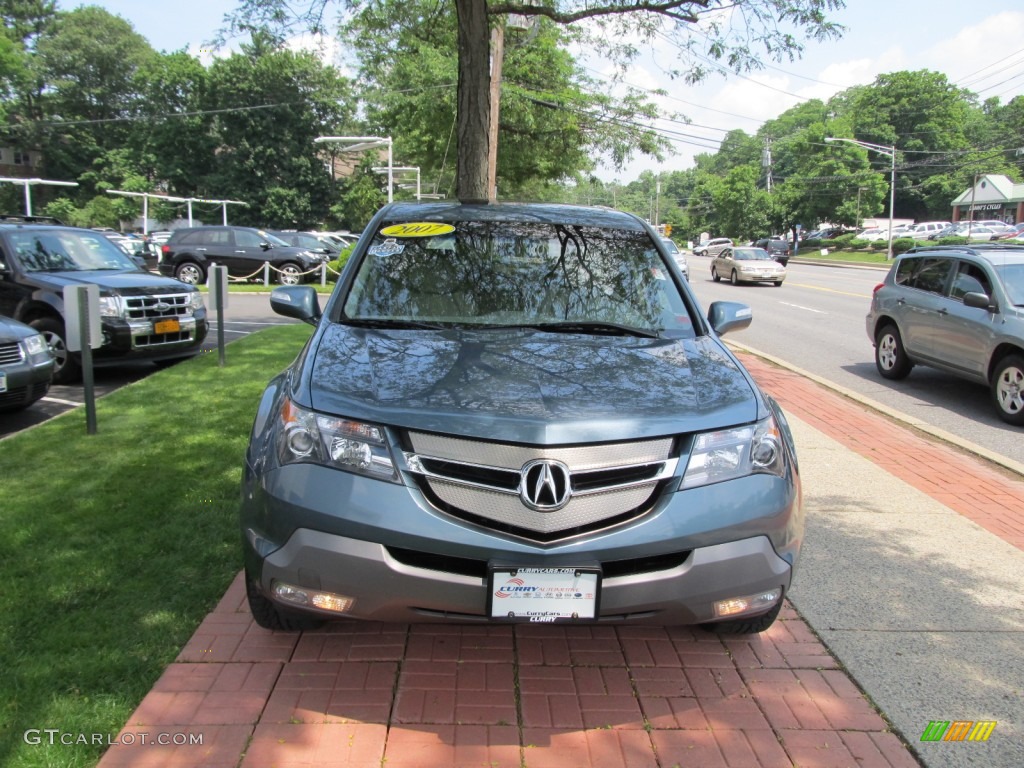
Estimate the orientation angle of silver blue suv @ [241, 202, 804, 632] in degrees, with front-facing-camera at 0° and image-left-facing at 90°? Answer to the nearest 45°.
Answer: approximately 0°

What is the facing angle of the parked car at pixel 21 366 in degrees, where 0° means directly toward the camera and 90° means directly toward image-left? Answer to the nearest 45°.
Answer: approximately 315°

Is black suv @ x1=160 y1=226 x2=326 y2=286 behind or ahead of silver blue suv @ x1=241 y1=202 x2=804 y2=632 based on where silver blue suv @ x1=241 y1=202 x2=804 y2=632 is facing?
behind

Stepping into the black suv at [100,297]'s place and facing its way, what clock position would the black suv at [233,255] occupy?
the black suv at [233,255] is roughly at 8 o'clock from the black suv at [100,297].

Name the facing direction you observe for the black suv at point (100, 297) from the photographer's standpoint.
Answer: facing the viewer and to the right of the viewer

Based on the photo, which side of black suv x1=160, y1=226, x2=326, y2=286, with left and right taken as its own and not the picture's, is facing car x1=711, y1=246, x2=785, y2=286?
front

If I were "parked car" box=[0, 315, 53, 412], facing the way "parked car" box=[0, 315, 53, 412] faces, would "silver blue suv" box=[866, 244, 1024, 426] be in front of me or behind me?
in front

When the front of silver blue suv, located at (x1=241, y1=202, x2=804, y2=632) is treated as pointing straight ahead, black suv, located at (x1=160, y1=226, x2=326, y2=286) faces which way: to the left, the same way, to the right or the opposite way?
to the left

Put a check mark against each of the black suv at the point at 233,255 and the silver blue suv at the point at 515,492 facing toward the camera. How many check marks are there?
1

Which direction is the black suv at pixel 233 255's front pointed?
to the viewer's right

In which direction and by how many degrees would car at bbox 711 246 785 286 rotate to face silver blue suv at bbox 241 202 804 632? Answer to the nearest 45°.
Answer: approximately 45° to its right

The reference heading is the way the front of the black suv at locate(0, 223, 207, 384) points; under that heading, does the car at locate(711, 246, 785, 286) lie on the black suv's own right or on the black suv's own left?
on the black suv's own left

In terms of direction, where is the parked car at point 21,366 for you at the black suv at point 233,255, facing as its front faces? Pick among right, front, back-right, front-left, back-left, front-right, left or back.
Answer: right

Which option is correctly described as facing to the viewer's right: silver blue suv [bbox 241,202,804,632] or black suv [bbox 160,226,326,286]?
the black suv
